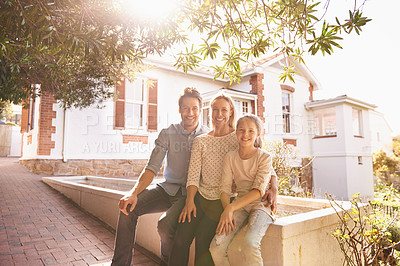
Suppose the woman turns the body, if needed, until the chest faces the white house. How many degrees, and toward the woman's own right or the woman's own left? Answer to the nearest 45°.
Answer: approximately 180°

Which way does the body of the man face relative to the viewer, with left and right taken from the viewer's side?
facing the viewer

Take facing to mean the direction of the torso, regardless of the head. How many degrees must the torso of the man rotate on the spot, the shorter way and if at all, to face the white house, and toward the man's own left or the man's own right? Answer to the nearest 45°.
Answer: approximately 180°

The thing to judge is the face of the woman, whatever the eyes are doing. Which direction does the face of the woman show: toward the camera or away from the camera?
toward the camera

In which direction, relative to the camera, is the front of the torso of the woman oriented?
toward the camera

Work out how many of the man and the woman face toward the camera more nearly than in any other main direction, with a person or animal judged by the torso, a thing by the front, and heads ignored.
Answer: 2

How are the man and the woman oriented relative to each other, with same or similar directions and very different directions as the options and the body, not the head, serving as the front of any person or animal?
same or similar directions

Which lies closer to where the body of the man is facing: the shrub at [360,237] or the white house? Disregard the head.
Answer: the shrub
